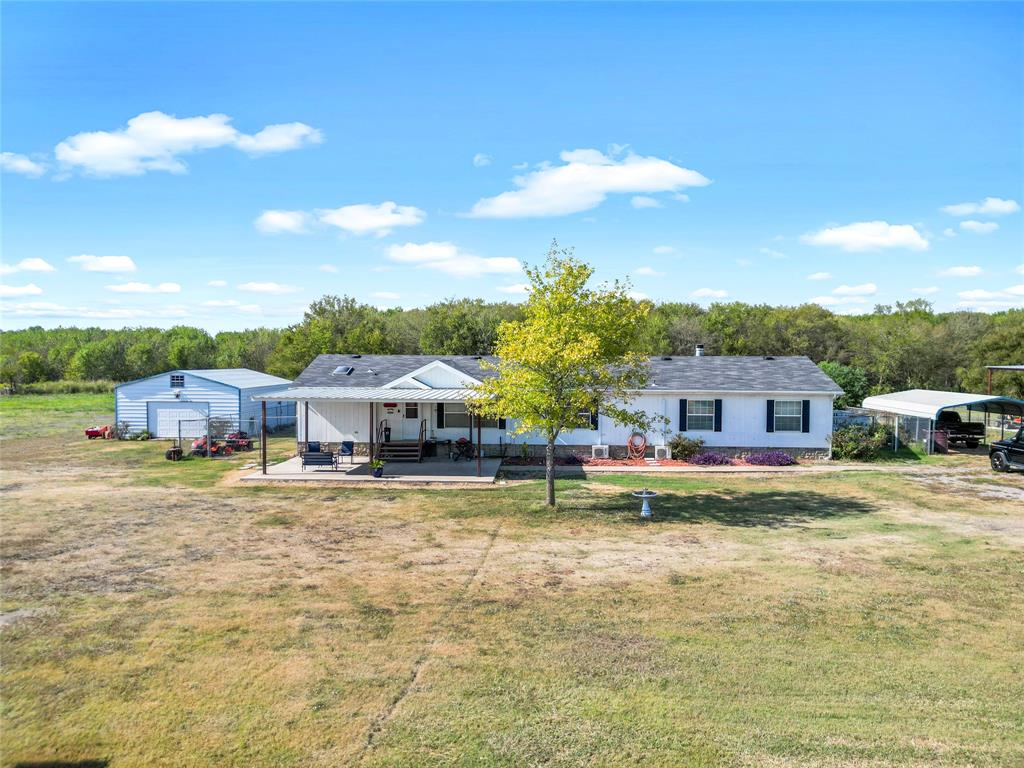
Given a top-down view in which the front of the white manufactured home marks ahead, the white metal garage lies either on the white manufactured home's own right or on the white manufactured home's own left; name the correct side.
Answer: on the white manufactured home's own right

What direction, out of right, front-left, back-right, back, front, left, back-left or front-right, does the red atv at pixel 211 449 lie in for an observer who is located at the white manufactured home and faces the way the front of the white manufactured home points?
right

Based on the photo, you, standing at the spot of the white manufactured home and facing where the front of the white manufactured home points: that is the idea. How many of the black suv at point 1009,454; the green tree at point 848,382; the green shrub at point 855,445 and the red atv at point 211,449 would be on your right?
1

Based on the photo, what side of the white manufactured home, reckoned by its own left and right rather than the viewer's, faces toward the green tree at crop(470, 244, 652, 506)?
front

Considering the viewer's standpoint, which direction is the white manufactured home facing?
facing the viewer

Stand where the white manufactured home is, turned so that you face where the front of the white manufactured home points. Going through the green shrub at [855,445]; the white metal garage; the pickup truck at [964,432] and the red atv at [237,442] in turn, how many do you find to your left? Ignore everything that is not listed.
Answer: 2

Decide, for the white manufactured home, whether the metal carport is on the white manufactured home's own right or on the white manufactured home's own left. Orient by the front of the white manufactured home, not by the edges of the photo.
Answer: on the white manufactured home's own left

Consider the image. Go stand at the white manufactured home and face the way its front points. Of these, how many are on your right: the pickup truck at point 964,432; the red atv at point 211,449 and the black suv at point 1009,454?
1

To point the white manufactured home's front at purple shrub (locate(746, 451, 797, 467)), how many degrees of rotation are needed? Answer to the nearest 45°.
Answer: approximately 90° to its left
